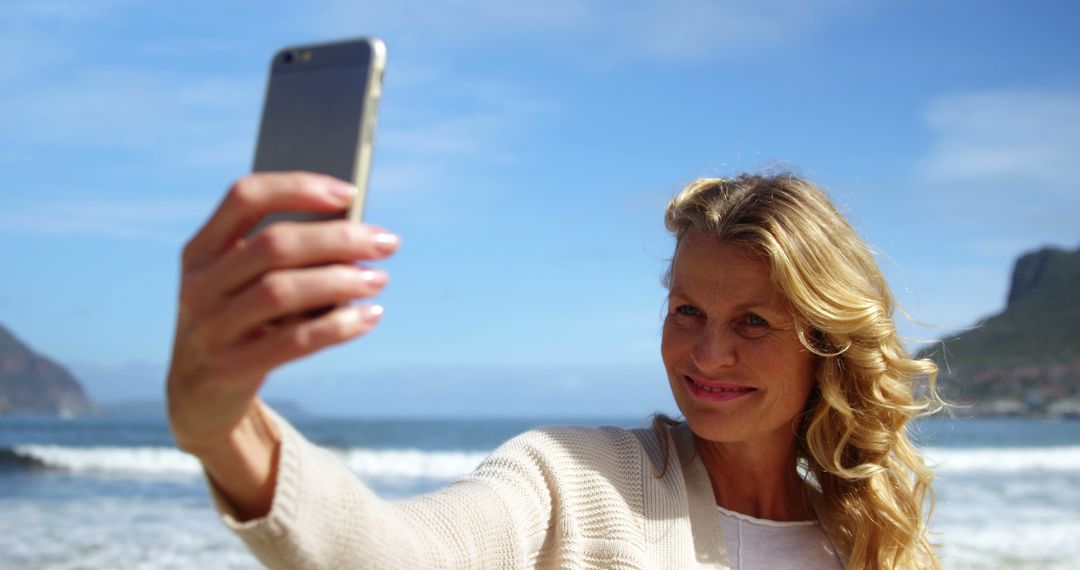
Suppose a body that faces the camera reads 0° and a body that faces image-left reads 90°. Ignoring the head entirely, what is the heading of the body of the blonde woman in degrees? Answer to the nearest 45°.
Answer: approximately 0°

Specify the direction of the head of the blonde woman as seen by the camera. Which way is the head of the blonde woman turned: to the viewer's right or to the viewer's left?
to the viewer's left
